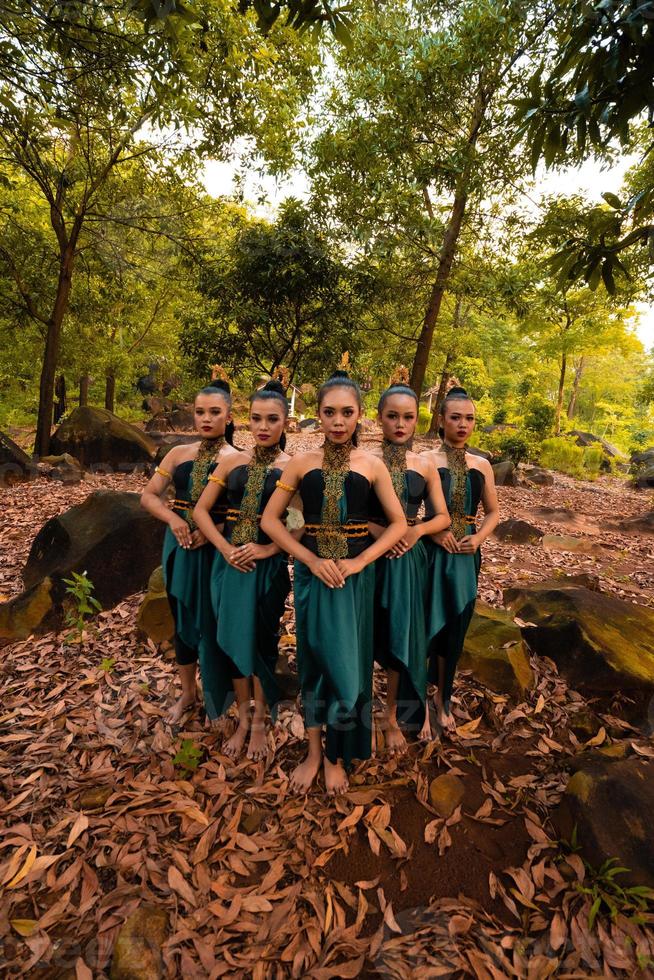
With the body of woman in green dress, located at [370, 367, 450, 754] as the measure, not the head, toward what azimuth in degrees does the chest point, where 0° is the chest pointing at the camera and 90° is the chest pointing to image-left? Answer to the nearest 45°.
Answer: approximately 0°

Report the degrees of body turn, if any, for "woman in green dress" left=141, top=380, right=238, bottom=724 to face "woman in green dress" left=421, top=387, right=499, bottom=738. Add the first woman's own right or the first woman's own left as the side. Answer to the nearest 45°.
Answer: approximately 45° to the first woman's own left

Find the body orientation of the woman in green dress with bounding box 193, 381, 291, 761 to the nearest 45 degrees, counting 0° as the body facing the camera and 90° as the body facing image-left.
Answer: approximately 0°

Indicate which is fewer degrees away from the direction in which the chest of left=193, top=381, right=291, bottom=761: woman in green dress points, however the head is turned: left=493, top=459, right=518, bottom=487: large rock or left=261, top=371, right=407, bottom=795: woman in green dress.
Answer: the woman in green dress

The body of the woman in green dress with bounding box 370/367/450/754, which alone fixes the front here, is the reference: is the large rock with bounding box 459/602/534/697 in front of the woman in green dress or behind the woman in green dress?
behind

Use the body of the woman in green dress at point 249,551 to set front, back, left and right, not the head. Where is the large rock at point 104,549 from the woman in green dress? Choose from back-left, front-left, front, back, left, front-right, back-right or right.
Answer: back-right

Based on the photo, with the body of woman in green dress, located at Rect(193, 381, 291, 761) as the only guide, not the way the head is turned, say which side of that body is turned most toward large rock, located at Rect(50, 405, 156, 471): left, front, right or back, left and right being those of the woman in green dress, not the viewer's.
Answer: back

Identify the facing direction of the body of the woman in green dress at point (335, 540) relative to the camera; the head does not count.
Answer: toward the camera

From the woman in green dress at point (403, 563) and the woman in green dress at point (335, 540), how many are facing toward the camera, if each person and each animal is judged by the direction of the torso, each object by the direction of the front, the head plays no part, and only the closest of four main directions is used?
2

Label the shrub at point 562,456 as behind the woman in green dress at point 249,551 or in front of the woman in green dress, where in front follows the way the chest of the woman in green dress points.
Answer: behind
